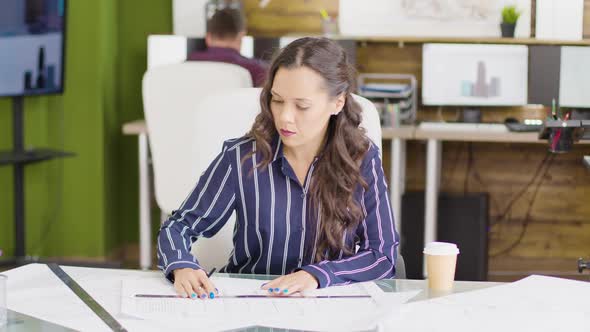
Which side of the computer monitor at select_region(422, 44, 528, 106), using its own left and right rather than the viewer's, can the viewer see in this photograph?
front

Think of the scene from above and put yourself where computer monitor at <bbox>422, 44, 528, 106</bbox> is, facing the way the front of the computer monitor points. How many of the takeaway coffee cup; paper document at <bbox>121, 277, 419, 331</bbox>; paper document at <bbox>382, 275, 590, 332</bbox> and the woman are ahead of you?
4

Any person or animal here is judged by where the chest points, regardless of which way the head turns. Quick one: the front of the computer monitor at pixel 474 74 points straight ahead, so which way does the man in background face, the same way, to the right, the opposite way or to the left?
the opposite way

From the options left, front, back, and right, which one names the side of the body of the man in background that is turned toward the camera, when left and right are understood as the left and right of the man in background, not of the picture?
back

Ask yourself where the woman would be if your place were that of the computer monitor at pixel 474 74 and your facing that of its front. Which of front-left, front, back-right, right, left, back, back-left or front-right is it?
front

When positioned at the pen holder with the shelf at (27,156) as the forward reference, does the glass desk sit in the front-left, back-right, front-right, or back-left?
front-left

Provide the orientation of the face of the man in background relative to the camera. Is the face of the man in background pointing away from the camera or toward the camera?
away from the camera

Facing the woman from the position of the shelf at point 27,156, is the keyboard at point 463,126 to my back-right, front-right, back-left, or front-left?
front-left
